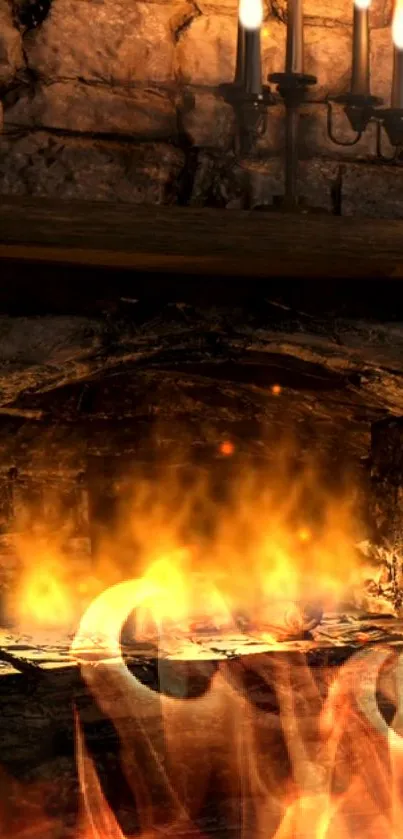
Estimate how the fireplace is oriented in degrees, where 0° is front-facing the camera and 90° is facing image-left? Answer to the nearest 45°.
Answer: approximately 0°
